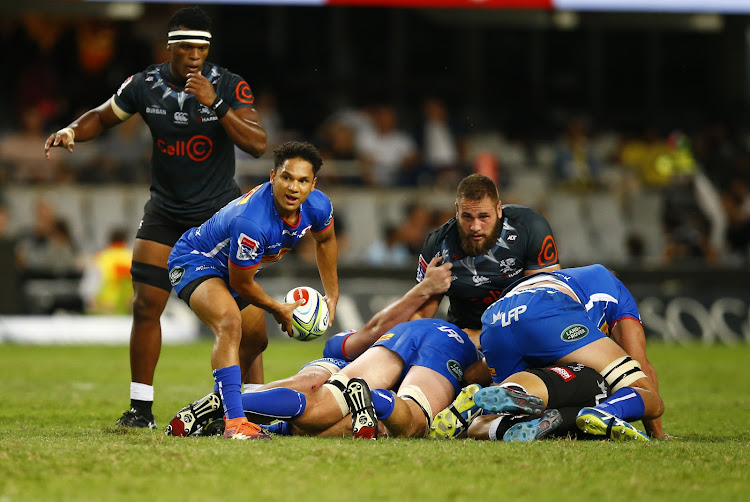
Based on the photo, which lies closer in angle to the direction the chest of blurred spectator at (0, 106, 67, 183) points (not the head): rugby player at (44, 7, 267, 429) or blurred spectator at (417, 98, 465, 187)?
the rugby player

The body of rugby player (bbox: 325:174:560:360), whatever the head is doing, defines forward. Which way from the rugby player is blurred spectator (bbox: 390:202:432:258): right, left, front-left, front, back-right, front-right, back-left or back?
back

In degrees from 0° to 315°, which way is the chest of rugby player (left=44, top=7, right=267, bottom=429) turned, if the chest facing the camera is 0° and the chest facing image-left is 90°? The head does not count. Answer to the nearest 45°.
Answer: approximately 0°

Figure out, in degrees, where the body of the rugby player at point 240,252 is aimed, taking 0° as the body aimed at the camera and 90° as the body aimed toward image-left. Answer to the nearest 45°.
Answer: approximately 315°

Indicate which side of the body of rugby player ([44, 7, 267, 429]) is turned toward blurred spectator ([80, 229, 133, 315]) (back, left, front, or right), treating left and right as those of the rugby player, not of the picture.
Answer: back

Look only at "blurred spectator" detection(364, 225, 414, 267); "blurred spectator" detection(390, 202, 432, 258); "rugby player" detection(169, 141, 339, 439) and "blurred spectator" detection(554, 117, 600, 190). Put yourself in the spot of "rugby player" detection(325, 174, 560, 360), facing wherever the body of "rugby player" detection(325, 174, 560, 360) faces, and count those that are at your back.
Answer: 3
